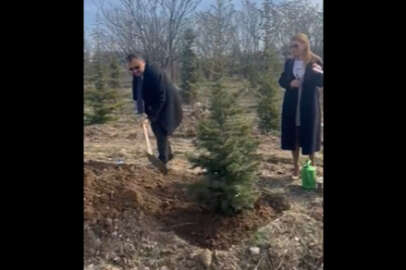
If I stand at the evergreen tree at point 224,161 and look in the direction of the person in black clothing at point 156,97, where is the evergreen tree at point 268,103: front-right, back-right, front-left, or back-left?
front-right

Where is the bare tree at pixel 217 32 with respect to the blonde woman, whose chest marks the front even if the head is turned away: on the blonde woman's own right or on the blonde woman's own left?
on the blonde woman's own right

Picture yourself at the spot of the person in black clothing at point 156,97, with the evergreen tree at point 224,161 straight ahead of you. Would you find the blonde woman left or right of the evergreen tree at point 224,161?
left

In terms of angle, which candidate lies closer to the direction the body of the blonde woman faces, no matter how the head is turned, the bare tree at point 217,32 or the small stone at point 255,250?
the small stone

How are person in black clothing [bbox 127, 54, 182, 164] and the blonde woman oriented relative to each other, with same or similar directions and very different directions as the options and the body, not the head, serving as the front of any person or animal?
same or similar directions

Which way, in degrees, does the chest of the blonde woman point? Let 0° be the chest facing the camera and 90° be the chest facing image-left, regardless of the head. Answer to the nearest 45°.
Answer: approximately 45°

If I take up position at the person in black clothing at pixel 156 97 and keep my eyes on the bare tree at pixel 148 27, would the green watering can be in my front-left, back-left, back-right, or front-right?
back-right

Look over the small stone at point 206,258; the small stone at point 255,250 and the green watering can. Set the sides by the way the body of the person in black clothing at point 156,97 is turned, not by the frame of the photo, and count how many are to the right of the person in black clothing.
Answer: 0

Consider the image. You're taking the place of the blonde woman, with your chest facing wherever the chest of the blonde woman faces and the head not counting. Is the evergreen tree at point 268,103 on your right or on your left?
on your right

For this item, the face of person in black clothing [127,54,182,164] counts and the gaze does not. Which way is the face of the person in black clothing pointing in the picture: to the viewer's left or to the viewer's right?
to the viewer's left

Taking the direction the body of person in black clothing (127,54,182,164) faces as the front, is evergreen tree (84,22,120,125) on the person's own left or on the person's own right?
on the person's own right
